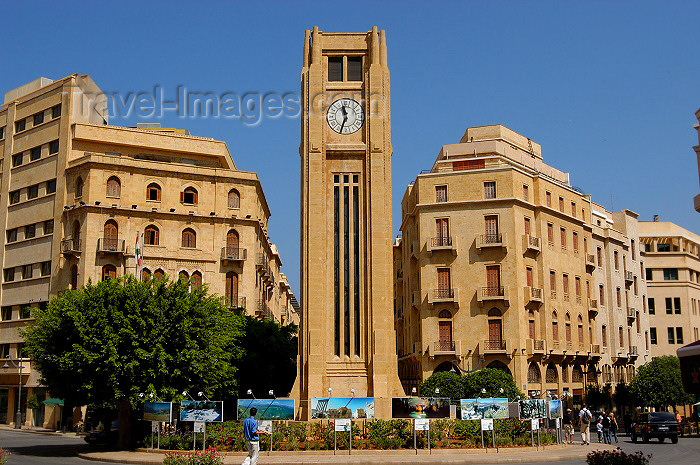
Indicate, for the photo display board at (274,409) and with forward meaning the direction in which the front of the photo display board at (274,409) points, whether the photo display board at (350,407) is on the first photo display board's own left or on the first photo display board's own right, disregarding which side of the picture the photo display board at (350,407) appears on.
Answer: on the first photo display board's own left

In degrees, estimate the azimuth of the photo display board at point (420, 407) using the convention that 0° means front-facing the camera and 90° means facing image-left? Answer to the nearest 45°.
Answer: approximately 0°

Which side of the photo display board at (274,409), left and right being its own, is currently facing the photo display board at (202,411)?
right

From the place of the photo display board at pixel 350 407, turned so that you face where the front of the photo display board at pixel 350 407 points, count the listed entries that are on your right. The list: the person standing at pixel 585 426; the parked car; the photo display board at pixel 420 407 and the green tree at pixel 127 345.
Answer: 1

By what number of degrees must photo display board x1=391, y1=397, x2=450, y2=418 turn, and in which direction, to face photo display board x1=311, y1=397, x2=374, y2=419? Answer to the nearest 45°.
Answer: approximately 45° to its right

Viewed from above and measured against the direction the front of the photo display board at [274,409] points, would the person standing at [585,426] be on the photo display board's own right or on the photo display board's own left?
on the photo display board's own left

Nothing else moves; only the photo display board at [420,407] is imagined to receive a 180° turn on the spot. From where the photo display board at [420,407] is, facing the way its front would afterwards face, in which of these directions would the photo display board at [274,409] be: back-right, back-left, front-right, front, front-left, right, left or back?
back-left

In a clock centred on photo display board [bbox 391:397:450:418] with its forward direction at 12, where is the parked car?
The parked car is roughly at 8 o'clock from the photo display board.

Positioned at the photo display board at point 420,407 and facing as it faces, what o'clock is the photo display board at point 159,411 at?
the photo display board at point 159,411 is roughly at 2 o'clock from the photo display board at point 420,407.

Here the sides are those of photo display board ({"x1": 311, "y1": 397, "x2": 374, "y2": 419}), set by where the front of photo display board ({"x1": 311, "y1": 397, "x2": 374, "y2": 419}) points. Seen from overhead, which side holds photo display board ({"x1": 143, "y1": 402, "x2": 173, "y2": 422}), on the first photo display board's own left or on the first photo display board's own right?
on the first photo display board's own right

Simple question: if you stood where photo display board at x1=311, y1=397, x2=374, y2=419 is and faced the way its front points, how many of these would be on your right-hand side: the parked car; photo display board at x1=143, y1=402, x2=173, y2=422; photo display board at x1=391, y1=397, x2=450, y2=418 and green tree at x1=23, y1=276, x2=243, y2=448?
2
